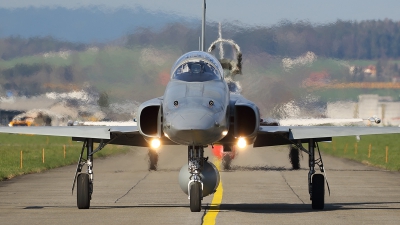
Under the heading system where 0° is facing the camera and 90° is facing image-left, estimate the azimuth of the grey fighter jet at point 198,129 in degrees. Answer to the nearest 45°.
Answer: approximately 0°

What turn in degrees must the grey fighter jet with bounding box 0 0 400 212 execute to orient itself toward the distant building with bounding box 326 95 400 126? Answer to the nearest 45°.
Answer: approximately 135° to its left
